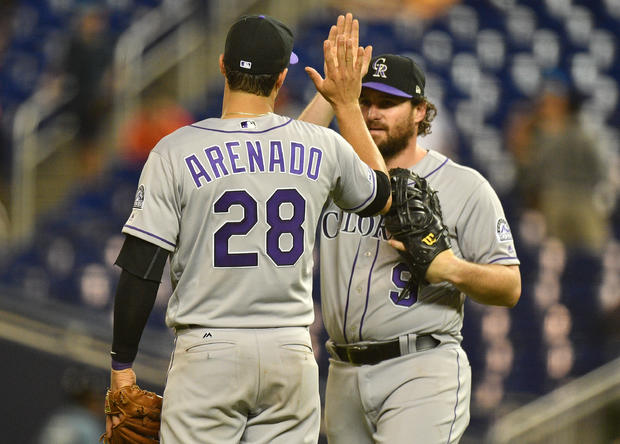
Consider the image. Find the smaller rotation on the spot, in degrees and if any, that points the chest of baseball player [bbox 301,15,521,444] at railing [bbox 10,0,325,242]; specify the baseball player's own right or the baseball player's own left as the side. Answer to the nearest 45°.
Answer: approximately 90° to the baseball player's own right

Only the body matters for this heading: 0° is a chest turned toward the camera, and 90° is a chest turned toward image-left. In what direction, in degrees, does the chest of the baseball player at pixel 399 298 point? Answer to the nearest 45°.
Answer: approximately 45°

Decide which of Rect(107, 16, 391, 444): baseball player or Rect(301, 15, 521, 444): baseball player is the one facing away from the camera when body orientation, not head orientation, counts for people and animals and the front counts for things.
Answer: Rect(107, 16, 391, 444): baseball player

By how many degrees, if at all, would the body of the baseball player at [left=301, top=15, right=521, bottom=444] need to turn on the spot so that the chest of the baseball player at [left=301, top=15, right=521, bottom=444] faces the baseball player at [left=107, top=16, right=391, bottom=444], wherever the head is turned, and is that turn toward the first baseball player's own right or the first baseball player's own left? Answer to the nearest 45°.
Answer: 0° — they already face them

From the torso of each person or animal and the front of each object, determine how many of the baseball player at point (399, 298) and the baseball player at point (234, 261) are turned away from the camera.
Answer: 1

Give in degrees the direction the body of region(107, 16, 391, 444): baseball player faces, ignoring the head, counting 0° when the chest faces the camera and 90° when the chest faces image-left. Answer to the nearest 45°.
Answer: approximately 180°

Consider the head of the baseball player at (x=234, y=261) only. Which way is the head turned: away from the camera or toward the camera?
away from the camera

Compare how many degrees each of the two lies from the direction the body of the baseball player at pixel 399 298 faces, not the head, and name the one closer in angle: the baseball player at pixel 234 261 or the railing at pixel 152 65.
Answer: the baseball player
